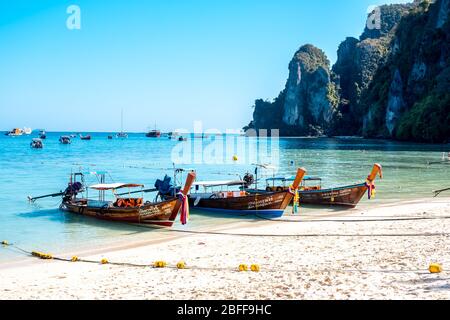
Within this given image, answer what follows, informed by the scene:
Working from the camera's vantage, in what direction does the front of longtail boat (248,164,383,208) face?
facing the viewer and to the right of the viewer

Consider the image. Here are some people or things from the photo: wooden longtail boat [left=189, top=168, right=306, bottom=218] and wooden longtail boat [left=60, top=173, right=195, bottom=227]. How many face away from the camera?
0

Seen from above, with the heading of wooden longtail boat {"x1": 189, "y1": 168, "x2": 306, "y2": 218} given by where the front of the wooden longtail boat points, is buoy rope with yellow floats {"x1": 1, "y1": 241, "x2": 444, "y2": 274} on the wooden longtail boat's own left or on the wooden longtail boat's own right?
on the wooden longtail boat's own right

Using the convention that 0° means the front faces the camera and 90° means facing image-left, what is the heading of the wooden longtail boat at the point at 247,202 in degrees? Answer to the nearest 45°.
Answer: approximately 315°

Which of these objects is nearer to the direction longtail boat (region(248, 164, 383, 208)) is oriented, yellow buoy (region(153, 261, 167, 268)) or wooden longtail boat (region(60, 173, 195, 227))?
the yellow buoy

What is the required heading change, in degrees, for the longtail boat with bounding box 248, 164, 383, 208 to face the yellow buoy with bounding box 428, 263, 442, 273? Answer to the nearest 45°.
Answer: approximately 45° to its right

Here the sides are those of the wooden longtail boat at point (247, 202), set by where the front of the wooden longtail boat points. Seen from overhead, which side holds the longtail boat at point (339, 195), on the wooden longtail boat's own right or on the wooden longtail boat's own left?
on the wooden longtail boat's own left
